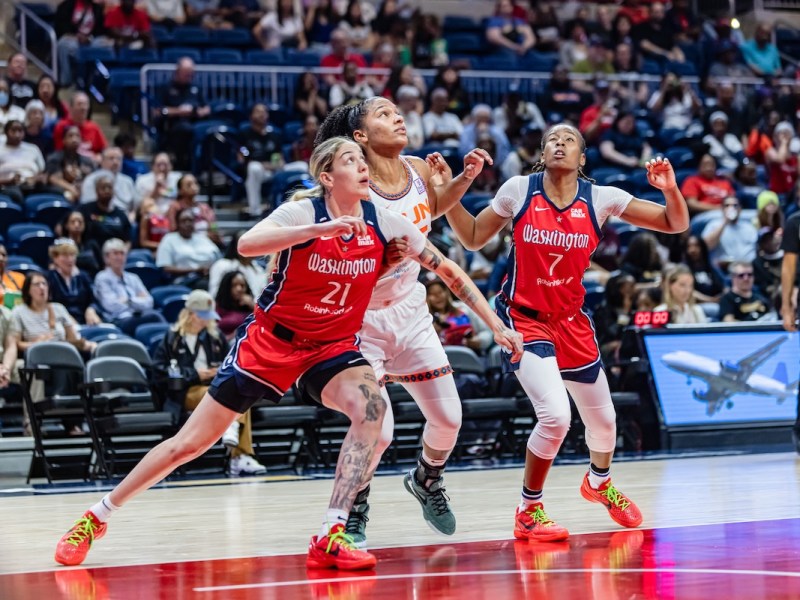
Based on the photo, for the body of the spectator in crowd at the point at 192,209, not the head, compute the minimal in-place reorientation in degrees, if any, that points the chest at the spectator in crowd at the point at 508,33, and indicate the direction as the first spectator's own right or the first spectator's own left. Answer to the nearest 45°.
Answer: approximately 90° to the first spectator's own left

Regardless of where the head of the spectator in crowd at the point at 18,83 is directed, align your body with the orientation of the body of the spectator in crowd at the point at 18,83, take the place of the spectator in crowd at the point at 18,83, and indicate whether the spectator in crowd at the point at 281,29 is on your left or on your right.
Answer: on your left

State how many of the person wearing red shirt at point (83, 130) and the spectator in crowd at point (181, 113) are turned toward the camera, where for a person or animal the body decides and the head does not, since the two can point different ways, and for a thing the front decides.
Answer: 2

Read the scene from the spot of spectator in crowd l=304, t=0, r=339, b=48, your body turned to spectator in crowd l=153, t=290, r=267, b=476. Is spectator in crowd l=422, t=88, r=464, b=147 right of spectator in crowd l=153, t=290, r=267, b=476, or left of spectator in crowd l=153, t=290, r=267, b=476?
left

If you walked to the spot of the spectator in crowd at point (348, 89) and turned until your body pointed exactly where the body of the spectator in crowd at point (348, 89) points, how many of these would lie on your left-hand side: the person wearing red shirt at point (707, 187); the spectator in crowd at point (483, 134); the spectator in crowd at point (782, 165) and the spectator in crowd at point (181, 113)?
3

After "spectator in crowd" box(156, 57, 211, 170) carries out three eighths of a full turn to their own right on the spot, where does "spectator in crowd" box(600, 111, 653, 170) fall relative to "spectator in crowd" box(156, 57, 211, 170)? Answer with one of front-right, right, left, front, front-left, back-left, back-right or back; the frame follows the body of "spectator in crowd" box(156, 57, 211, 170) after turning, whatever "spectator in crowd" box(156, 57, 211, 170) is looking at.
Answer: back-right

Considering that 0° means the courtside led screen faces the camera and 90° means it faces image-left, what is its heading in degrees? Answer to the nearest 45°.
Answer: approximately 0°

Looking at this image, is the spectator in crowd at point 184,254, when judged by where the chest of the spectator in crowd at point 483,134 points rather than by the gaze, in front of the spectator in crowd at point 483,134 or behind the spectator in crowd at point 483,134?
in front

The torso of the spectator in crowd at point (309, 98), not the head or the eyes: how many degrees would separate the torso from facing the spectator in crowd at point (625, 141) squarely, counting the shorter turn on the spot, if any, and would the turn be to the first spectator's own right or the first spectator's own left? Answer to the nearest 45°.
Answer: approximately 90° to the first spectator's own left

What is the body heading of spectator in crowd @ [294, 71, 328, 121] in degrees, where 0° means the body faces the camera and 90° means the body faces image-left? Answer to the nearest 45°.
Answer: approximately 0°

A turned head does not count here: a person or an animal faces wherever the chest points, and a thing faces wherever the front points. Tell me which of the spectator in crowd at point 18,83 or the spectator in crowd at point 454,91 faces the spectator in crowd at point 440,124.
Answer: the spectator in crowd at point 454,91

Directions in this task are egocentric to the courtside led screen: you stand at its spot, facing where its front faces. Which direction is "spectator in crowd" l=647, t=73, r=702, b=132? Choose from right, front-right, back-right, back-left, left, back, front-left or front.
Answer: back

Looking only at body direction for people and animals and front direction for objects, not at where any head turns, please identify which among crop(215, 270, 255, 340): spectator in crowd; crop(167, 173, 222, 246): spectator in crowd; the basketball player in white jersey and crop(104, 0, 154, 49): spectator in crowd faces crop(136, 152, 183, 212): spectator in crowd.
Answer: crop(104, 0, 154, 49): spectator in crowd

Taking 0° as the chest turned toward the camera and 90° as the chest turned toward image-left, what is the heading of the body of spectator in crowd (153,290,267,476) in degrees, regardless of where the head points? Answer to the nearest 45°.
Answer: approximately 315°

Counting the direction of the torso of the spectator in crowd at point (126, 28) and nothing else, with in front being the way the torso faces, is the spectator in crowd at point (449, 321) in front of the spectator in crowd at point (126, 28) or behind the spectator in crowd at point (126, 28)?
in front

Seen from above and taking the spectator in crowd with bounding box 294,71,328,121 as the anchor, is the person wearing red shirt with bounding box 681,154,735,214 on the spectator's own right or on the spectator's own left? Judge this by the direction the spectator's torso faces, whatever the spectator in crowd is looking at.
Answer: on the spectator's own left

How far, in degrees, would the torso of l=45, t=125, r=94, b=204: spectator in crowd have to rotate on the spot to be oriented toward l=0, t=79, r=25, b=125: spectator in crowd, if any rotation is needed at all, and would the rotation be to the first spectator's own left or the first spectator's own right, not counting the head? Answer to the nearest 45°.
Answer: approximately 180°
